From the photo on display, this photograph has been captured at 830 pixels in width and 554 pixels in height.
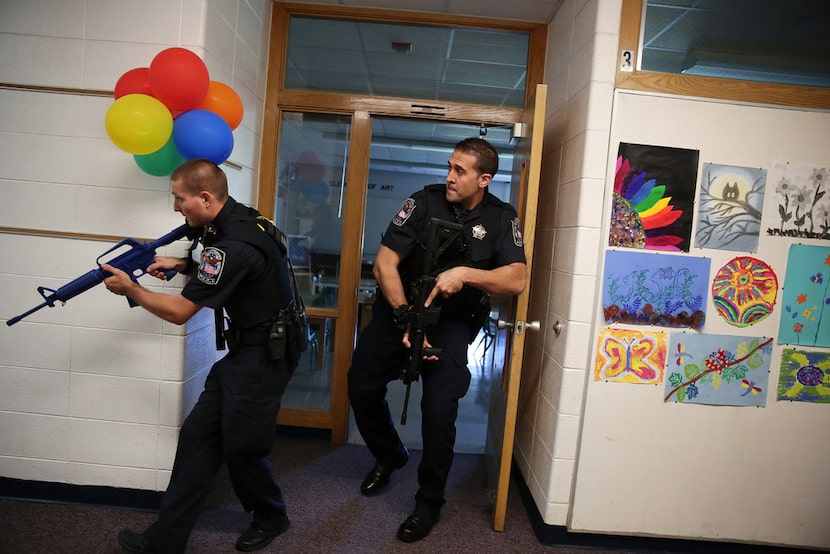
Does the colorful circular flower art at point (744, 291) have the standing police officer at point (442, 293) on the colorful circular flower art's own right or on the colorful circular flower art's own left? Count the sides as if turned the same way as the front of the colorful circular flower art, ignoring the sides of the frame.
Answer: on the colorful circular flower art's own right

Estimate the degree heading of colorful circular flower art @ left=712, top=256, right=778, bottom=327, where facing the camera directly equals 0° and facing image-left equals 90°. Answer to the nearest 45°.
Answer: approximately 0°

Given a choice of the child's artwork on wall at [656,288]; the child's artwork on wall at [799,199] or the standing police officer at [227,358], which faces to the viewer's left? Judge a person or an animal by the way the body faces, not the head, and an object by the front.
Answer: the standing police officer

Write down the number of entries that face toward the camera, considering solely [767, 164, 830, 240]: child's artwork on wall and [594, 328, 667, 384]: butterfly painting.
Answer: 2

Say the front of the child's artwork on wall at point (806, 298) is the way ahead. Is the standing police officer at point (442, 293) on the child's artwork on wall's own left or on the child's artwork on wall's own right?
on the child's artwork on wall's own right

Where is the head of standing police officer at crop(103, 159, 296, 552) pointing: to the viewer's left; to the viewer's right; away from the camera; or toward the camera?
to the viewer's left

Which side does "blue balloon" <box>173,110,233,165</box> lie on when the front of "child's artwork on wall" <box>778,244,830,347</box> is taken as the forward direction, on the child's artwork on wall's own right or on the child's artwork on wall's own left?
on the child's artwork on wall's own right

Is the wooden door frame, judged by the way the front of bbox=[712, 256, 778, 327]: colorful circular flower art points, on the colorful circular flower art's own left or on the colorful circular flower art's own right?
on the colorful circular flower art's own right

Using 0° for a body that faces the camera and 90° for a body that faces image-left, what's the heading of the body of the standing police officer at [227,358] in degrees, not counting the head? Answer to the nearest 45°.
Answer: approximately 90°
